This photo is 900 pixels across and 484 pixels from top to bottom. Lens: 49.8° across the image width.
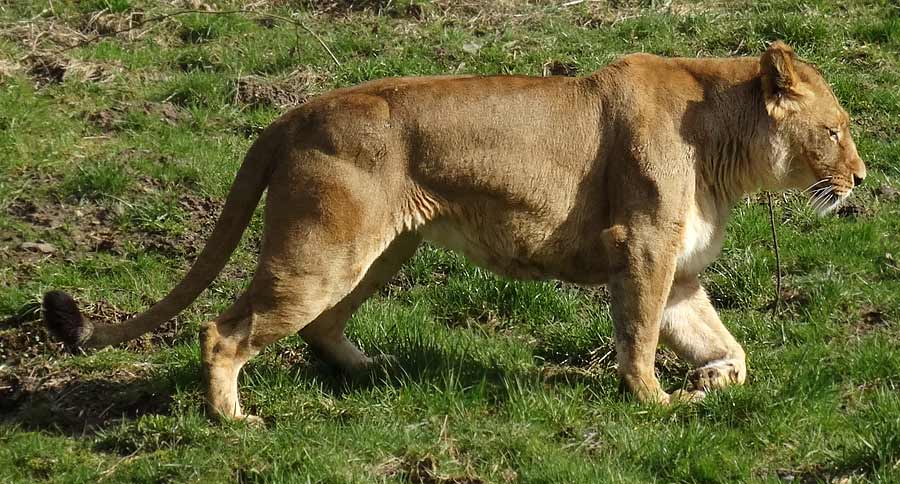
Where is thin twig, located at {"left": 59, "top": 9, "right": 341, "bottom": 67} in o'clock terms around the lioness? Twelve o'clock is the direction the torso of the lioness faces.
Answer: The thin twig is roughly at 8 o'clock from the lioness.

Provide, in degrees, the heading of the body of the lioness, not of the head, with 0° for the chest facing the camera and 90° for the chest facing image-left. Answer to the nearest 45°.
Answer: approximately 270°
